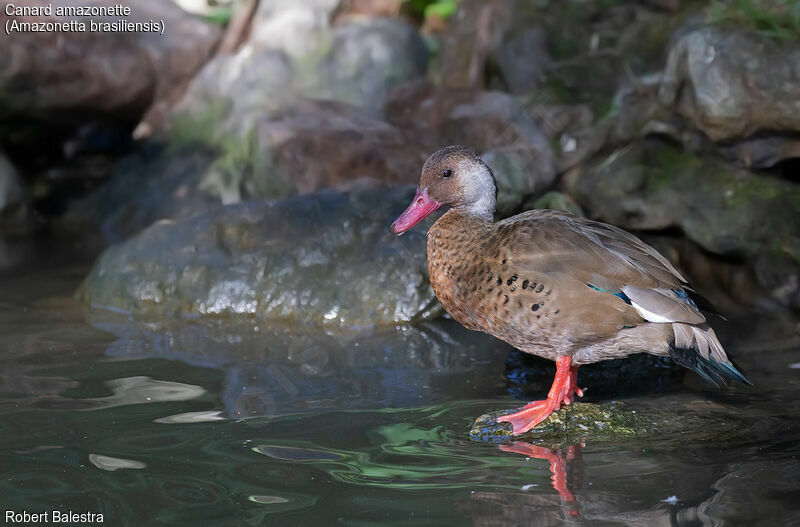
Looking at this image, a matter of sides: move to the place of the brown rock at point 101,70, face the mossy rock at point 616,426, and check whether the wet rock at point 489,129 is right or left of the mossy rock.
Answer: left

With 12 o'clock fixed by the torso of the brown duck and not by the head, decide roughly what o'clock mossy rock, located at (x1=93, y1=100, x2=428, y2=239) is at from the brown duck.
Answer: The mossy rock is roughly at 2 o'clock from the brown duck.

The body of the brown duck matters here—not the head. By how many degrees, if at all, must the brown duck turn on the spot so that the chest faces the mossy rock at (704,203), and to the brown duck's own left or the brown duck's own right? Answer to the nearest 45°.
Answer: approximately 90° to the brown duck's own right

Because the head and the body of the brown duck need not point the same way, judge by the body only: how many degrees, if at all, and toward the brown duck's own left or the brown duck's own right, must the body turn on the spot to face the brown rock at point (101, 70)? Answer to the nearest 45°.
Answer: approximately 45° to the brown duck's own right

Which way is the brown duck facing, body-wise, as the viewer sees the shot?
to the viewer's left
